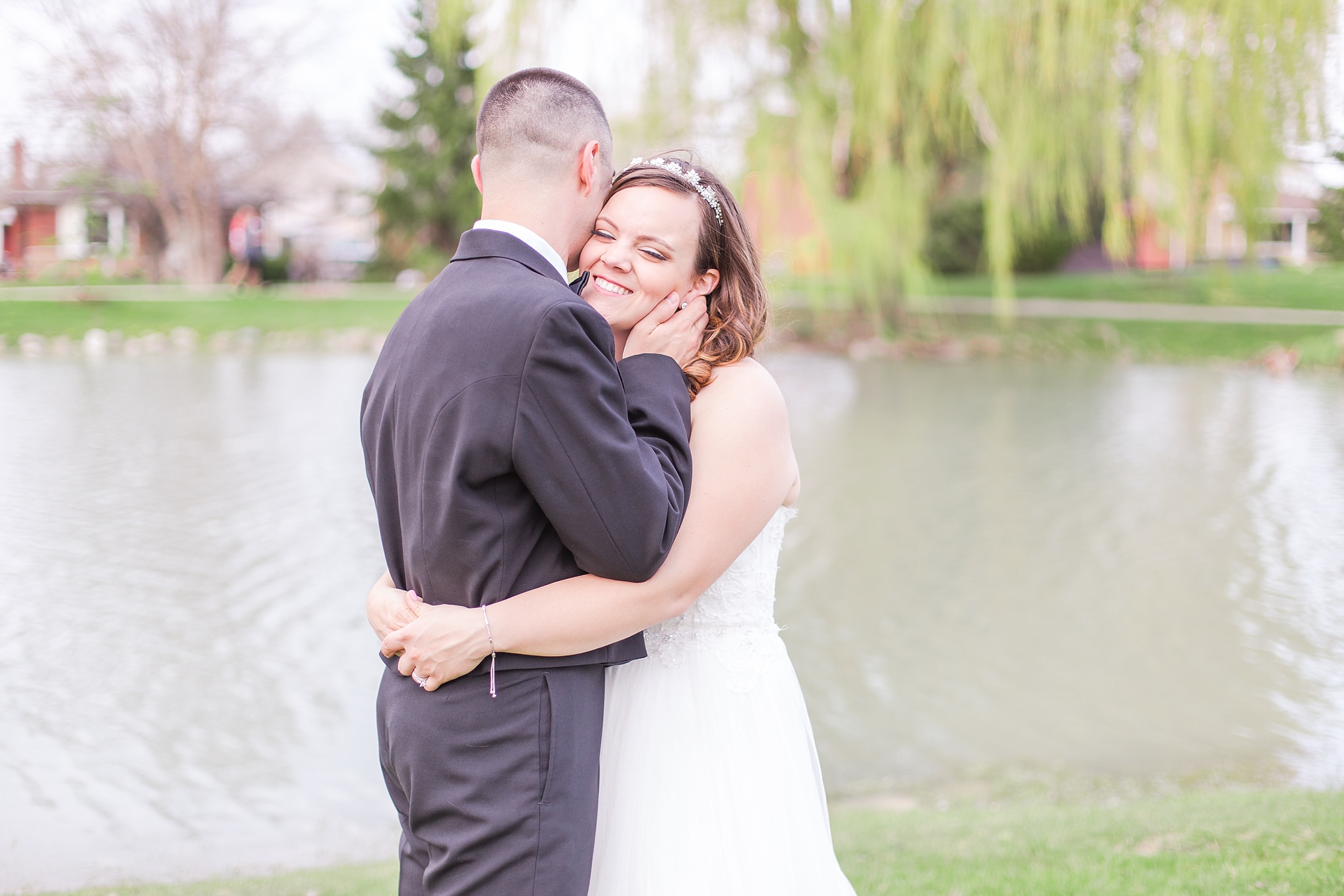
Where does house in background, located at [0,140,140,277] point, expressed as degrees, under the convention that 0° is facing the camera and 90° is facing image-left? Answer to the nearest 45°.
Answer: approximately 0°

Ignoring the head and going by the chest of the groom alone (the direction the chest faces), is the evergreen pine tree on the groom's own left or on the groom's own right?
on the groom's own left

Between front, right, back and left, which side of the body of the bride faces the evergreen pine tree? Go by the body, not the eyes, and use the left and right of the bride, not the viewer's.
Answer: right

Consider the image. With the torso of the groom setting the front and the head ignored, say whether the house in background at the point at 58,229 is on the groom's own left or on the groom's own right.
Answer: on the groom's own left

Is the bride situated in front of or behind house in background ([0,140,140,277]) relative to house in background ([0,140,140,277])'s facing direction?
in front

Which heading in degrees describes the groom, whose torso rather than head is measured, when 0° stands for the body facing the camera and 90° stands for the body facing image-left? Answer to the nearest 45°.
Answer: approximately 225°

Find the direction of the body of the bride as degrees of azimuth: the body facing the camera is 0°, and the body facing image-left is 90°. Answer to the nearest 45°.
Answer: approximately 90°
